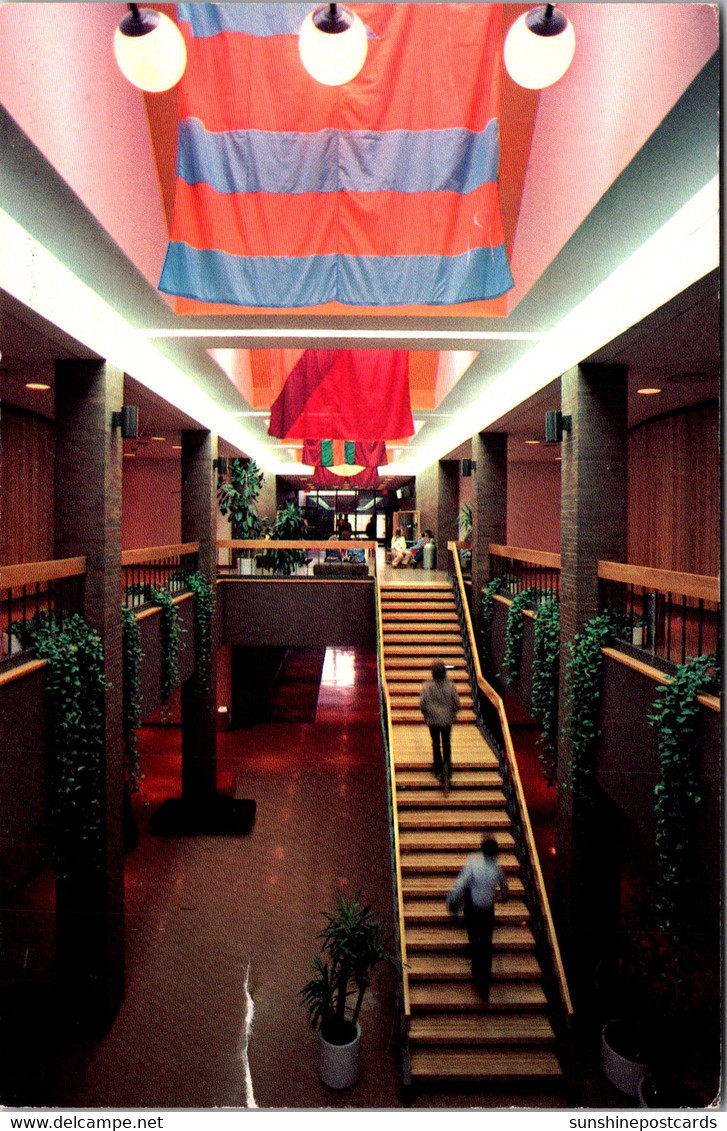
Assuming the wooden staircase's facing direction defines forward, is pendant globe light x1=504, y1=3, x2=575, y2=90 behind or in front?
in front

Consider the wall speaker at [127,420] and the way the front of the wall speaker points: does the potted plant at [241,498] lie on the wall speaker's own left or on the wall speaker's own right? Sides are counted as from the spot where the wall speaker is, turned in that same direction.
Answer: on the wall speaker's own left

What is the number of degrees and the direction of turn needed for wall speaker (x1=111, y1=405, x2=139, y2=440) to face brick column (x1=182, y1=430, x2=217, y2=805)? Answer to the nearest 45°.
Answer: approximately 90° to its left

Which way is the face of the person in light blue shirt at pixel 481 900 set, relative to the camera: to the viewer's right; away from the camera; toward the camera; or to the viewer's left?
away from the camera

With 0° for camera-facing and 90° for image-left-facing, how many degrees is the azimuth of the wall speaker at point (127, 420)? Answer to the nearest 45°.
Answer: approximately 270°

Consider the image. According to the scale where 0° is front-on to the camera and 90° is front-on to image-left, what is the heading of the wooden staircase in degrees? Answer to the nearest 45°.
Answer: approximately 0°

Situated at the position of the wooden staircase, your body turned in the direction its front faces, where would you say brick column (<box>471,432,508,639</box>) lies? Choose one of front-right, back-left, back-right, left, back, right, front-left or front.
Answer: back

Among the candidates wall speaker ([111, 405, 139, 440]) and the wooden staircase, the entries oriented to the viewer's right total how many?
1

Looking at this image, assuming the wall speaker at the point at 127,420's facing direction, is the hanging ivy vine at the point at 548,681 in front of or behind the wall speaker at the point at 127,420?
in front
